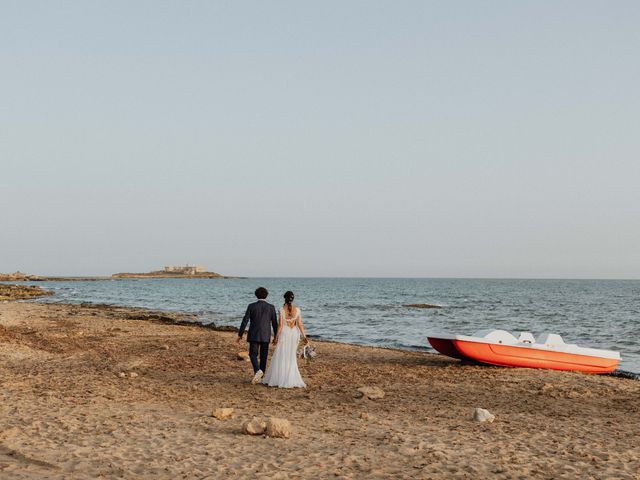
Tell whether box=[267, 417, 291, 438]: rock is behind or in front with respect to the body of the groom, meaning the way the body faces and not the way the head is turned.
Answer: behind

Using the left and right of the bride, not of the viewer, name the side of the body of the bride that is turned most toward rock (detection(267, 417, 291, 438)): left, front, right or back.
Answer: back

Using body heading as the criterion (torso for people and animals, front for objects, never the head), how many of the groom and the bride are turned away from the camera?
2

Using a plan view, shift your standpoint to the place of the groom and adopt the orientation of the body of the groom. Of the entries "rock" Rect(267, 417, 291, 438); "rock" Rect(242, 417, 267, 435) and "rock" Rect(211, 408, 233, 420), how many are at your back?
3

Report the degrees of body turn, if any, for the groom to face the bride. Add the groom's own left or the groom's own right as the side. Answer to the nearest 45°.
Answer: approximately 135° to the groom's own right

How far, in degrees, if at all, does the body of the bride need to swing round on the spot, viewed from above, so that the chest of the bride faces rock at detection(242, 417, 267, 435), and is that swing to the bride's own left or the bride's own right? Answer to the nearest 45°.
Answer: approximately 180°

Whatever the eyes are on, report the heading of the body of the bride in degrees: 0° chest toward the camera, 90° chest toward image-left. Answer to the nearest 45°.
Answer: approximately 180°

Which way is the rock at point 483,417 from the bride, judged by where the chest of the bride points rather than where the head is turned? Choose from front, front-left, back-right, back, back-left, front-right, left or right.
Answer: back-right

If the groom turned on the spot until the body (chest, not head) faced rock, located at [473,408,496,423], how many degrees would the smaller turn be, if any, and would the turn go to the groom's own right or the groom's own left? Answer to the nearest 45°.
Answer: approximately 135° to the groom's own right

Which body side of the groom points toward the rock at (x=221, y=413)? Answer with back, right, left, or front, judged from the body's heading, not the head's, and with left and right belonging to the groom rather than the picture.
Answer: back

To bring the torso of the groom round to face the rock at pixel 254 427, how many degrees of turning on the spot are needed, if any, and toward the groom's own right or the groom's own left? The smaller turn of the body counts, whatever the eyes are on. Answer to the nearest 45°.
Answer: approximately 180°

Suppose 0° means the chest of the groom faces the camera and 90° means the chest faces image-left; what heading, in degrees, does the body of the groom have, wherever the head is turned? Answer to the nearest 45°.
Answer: approximately 180°
